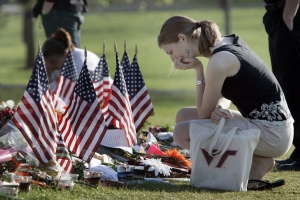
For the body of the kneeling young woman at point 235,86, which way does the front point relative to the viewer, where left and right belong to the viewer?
facing to the left of the viewer

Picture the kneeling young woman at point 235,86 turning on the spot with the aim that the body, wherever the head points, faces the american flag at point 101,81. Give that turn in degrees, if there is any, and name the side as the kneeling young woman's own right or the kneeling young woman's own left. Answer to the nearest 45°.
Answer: approximately 45° to the kneeling young woman's own right

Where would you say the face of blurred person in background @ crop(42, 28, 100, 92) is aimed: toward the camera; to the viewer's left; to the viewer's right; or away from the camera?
toward the camera

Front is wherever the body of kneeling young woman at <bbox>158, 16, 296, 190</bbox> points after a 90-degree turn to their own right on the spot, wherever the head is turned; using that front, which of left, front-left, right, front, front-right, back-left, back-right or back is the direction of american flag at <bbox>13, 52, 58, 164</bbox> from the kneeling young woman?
left

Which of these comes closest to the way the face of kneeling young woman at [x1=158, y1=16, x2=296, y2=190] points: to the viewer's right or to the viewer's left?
to the viewer's left

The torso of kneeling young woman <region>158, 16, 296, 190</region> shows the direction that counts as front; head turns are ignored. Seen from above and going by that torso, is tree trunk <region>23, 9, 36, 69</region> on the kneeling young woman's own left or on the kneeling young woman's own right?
on the kneeling young woman's own right

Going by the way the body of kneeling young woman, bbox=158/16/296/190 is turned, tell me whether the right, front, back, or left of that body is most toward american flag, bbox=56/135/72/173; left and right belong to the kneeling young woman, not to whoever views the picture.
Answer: front
